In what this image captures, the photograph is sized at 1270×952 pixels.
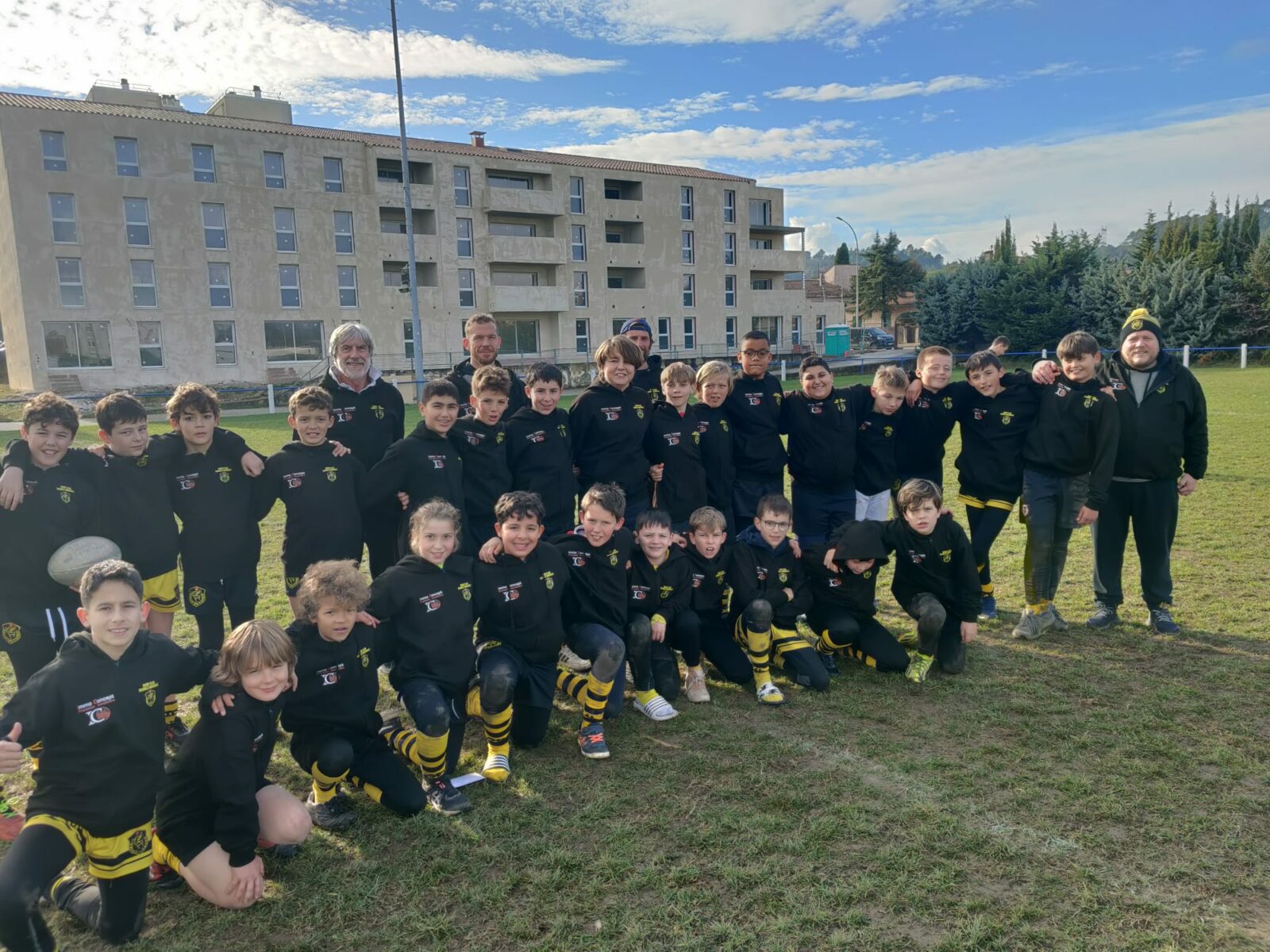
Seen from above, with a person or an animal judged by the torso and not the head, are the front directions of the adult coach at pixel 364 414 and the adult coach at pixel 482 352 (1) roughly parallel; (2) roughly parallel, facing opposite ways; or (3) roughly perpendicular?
roughly parallel

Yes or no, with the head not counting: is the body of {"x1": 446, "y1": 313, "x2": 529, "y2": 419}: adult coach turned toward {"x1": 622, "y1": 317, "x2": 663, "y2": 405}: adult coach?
no

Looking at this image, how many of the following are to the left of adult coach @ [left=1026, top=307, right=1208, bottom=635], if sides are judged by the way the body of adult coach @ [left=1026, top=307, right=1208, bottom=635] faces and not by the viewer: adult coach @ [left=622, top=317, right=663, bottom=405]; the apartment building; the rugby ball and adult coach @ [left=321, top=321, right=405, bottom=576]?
0

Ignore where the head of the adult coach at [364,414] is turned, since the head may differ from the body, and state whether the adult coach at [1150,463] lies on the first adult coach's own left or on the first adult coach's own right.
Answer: on the first adult coach's own left

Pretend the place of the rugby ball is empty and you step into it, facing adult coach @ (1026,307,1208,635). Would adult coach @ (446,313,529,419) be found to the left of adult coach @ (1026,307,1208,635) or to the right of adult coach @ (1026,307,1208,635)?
left

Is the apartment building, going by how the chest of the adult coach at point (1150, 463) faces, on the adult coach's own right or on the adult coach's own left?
on the adult coach's own right

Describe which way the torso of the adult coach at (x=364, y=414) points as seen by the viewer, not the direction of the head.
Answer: toward the camera

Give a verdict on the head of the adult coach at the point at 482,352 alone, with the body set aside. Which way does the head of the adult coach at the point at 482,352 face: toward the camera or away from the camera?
toward the camera

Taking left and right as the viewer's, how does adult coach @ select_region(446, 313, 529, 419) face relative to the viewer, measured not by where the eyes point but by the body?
facing the viewer

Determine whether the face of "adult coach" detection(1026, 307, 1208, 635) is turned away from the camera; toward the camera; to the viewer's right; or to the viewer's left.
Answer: toward the camera

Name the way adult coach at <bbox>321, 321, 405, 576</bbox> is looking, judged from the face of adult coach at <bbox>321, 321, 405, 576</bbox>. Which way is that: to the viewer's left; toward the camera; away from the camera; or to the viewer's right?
toward the camera

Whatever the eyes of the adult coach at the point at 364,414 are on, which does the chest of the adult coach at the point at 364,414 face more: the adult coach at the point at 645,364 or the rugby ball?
the rugby ball

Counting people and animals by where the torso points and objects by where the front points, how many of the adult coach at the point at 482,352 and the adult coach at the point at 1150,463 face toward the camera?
2

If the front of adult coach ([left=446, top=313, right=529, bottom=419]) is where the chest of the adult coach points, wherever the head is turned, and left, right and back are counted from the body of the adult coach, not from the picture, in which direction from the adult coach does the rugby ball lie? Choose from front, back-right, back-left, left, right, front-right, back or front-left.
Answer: front-right

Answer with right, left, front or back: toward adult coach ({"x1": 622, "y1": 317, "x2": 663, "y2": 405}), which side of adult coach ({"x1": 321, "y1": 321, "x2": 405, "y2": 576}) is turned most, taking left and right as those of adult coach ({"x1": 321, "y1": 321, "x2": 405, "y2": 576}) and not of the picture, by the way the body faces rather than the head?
left

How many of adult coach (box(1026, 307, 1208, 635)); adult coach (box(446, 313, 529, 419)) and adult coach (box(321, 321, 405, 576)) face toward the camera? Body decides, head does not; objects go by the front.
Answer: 3

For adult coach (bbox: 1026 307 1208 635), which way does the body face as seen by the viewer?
toward the camera
